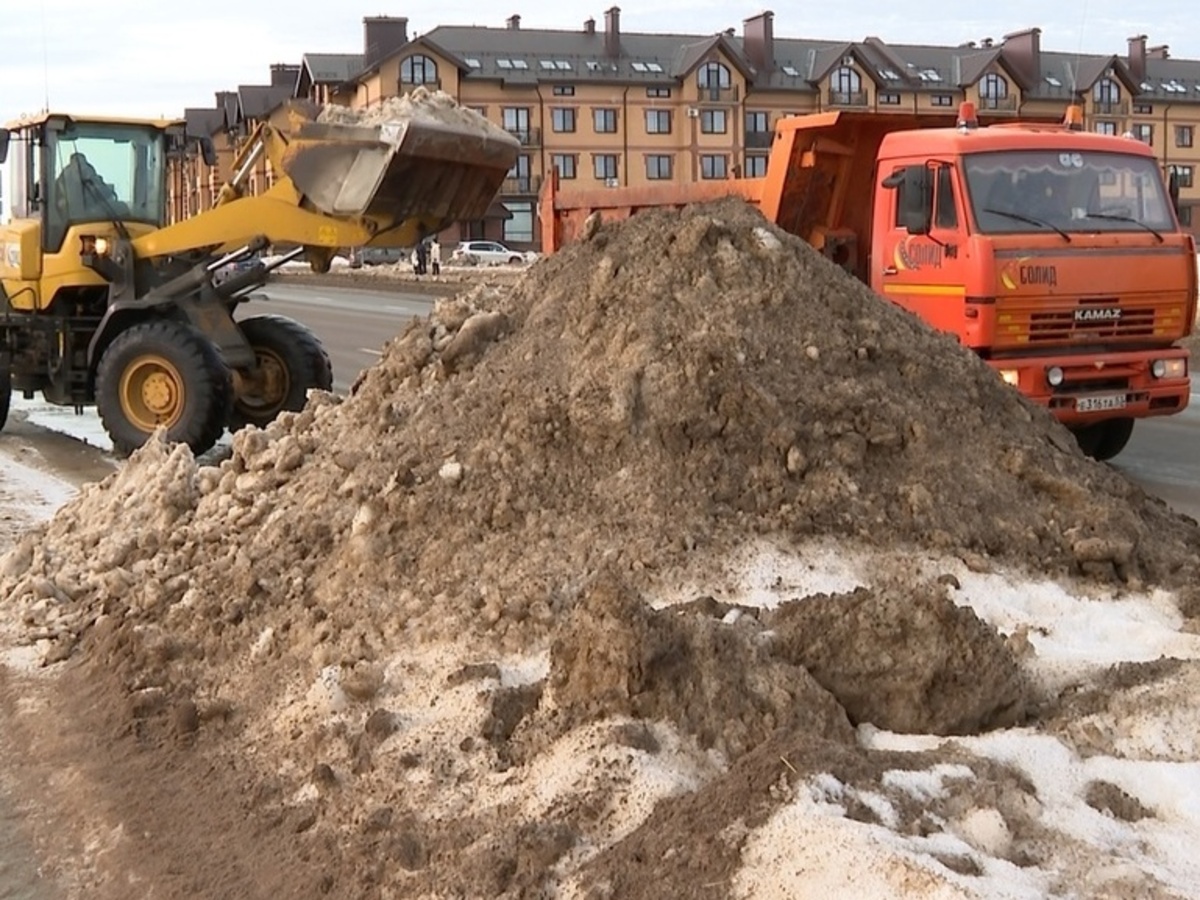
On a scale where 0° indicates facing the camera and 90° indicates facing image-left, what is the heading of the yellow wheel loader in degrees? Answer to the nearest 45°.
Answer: approximately 315°

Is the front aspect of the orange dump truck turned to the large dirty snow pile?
no

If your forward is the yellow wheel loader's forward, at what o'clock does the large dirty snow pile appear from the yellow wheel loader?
The large dirty snow pile is roughly at 1 o'clock from the yellow wheel loader.

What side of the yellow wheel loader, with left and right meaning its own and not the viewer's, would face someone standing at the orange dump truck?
front

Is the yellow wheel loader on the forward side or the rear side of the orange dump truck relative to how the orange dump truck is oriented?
on the rear side

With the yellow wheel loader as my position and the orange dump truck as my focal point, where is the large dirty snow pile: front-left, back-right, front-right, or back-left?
front-right

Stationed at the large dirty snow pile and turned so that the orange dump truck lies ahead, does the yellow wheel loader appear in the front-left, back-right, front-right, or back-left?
front-left

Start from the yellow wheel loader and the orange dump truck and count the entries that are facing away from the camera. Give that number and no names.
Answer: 0

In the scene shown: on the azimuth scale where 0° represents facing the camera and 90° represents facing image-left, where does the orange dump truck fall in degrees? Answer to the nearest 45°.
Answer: approximately 315°

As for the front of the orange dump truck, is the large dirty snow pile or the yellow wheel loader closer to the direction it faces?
the large dirty snow pile
